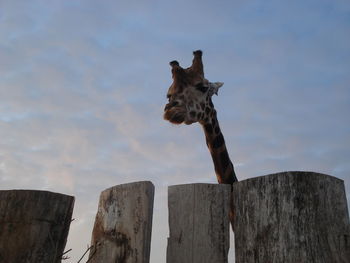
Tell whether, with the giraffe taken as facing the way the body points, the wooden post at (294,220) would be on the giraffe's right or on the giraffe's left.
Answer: on the giraffe's left

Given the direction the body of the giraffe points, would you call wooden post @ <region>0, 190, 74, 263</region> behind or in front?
in front

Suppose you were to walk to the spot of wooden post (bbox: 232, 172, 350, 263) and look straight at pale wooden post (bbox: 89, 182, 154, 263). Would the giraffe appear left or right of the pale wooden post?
right

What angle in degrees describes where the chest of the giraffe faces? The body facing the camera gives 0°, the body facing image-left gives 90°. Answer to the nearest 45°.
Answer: approximately 45°
